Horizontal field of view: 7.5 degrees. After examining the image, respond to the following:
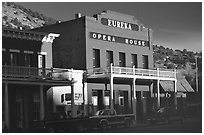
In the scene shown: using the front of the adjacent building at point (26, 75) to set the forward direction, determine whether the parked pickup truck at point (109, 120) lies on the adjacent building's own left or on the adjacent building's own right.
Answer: on the adjacent building's own left

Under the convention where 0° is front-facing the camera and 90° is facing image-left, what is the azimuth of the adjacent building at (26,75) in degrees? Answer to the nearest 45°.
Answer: approximately 0°
